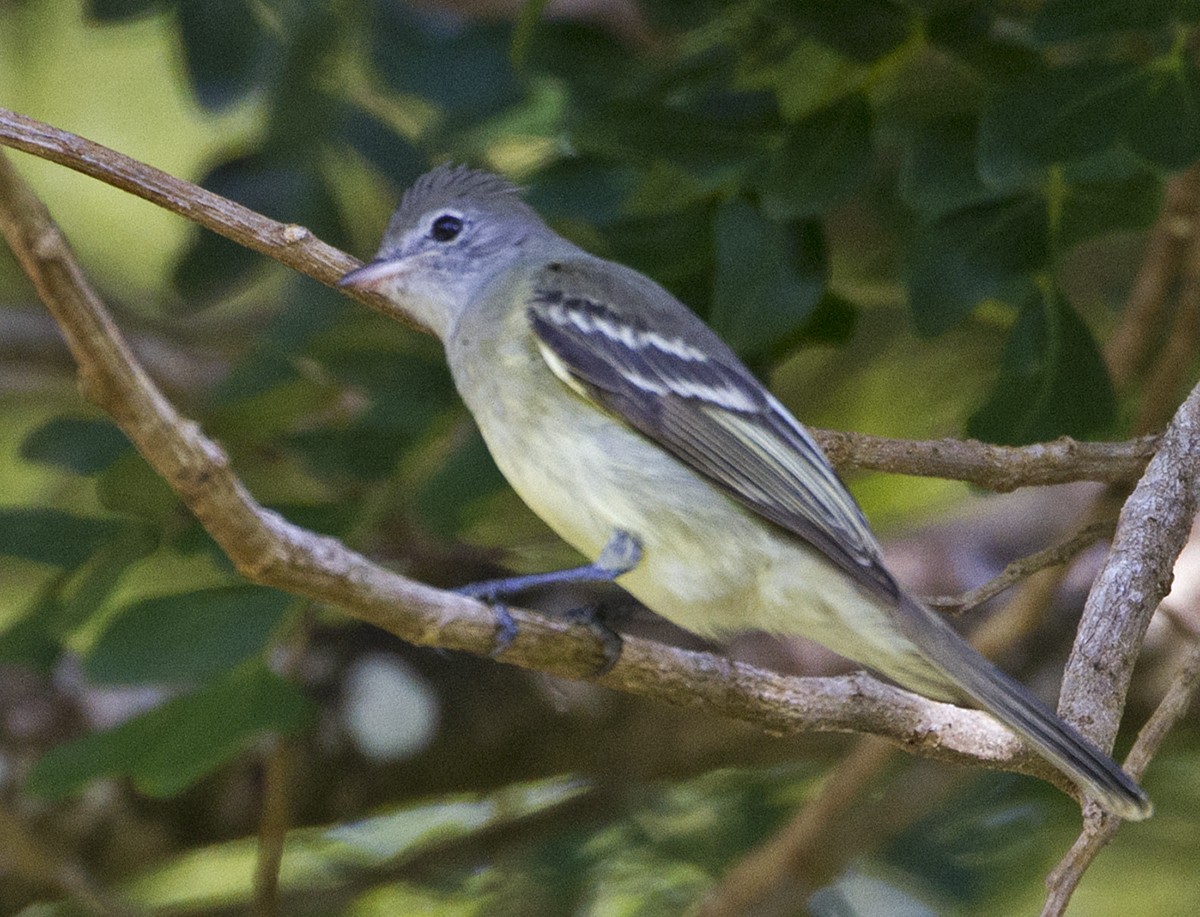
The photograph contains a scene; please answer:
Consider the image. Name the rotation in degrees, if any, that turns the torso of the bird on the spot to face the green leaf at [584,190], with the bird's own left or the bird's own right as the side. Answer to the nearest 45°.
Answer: approximately 90° to the bird's own right

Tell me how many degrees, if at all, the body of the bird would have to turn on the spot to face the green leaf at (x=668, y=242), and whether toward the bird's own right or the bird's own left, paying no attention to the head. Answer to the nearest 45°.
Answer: approximately 90° to the bird's own right

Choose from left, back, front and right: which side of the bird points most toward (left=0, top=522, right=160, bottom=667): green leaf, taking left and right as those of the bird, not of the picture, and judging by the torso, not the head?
front

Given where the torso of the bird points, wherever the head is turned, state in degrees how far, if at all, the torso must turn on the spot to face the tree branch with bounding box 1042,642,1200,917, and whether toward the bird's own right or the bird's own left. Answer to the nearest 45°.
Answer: approximately 135° to the bird's own left

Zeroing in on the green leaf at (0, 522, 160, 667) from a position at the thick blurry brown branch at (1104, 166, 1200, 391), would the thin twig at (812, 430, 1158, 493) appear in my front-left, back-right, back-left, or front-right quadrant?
front-left

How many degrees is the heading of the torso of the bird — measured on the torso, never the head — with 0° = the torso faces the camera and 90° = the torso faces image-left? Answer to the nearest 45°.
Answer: approximately 90°
